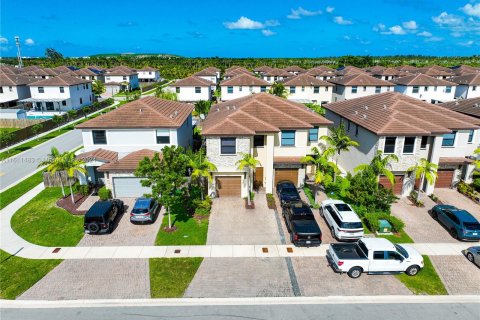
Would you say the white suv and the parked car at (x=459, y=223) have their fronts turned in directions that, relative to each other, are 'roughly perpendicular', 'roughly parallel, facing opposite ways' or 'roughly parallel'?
roughly parallel

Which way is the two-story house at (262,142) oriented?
toward the camera

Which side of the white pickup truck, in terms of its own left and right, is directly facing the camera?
right

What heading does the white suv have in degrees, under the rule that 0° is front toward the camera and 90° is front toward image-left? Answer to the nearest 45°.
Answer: approximately 135°

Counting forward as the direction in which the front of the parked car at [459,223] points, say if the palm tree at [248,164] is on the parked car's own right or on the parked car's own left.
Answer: on the parked car's own left

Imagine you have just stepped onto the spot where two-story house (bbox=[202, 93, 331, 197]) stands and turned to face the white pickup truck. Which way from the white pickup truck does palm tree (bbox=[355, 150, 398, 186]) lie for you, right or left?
left

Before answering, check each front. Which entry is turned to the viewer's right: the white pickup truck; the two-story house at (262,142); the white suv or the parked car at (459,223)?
the white pickup truck

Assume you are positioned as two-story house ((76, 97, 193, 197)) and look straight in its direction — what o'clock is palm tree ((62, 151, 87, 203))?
The palm tree is roughly at 2 o'clock from the two-story house.

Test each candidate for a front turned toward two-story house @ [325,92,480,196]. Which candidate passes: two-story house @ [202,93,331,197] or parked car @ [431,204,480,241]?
the parked car

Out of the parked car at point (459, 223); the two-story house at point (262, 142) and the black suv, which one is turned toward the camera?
the two-story house

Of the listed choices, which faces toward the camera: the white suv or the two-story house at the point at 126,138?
the two-story house

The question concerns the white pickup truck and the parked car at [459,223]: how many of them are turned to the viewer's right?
1

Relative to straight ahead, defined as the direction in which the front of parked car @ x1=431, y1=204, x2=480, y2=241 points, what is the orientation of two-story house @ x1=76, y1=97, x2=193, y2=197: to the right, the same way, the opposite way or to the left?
the opposite way

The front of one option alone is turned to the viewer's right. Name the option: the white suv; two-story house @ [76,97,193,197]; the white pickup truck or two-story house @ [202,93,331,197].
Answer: the white pickup truck

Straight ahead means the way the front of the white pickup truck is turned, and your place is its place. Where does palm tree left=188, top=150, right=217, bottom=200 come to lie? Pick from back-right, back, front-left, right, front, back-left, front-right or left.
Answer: back

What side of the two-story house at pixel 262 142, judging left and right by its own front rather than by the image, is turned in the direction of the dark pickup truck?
front

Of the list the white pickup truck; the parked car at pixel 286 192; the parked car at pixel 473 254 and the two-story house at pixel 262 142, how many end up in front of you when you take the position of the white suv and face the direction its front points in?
2
